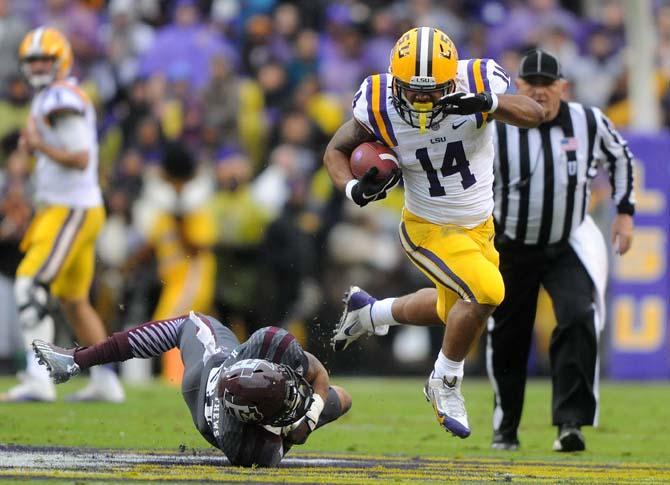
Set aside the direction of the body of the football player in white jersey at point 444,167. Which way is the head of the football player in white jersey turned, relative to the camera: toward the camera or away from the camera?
toward the camera

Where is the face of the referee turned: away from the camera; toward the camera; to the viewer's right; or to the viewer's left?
toward the camera

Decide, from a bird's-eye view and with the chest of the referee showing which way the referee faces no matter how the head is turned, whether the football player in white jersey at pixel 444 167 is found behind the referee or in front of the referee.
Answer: in front

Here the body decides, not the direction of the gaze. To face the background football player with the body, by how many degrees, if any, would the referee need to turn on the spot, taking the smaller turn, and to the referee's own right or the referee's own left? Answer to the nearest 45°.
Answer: approximately 90° to the referee's own right

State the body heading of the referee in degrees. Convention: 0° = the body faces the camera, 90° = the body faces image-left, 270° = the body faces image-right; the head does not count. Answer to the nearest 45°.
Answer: approximately 0°
